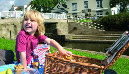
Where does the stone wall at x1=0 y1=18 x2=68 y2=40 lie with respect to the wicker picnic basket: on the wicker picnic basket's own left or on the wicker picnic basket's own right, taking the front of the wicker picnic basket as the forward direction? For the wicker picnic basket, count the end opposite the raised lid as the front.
on the wicker picnic basket's own right

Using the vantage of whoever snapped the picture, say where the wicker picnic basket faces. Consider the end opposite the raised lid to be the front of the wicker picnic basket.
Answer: facing to the left of the viewer

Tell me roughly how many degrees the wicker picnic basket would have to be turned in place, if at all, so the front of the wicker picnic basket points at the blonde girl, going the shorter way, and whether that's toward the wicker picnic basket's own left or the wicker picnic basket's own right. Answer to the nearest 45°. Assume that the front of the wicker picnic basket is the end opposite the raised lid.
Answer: approximately 45° to the wicker picnic basket's own right

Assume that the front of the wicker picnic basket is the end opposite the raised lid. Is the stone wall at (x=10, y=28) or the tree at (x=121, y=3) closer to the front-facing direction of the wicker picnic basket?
the stone wall

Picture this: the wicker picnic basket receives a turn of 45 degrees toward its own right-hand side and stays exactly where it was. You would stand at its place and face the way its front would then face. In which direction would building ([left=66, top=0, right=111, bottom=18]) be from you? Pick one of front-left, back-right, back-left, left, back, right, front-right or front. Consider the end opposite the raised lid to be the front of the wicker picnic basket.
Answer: front-right

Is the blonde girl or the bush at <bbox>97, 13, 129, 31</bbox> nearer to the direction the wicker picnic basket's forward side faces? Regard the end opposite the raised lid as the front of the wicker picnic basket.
the blonde girl

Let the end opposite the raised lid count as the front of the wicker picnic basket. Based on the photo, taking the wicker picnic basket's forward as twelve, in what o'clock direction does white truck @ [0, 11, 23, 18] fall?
The white truck is roughly at 2 o'clock from the wicker picnic basket.
